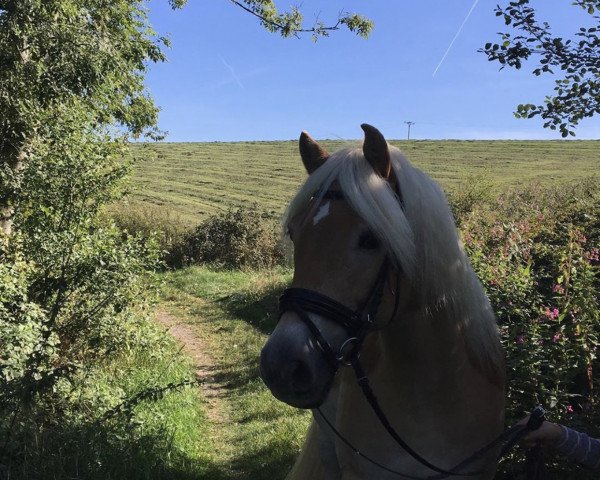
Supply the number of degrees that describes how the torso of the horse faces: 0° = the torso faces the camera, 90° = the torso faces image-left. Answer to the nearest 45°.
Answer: approximately 45°

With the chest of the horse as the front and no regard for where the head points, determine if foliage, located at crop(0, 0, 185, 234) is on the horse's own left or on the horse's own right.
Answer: on the horse's own right

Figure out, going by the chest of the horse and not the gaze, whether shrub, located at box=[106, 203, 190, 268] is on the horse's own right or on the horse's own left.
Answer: on the horse's own right

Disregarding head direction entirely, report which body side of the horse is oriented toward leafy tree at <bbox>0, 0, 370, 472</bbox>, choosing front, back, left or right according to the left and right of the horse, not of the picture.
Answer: right
